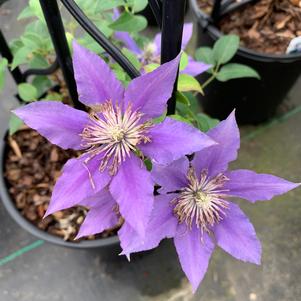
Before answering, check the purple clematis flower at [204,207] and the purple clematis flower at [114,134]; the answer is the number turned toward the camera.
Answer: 2

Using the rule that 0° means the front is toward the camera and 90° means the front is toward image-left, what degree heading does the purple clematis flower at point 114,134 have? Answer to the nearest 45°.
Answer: approximately 0°

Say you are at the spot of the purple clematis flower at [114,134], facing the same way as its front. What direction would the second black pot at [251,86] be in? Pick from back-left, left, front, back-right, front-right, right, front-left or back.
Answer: back-left
